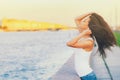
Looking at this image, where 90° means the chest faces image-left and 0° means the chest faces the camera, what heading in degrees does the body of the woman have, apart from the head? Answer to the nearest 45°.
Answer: approximately 90°
